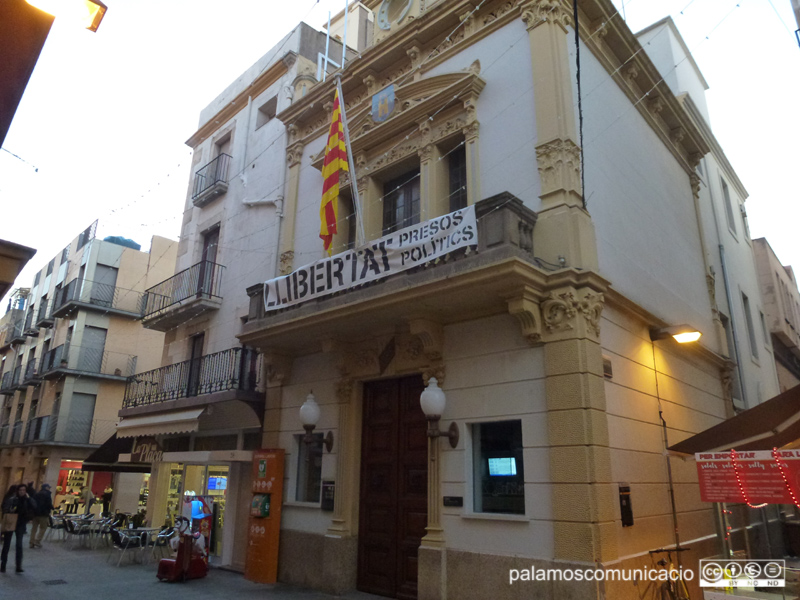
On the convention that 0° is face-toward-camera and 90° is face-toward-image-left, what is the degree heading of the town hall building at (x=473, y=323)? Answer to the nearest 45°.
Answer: approximately 45°

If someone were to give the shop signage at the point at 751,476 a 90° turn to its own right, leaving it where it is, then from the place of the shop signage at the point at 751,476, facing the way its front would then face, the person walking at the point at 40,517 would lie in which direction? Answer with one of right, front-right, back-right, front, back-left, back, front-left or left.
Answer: front

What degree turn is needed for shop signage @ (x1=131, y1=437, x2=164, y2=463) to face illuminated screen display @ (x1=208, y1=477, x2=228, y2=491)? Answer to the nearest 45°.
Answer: approximately 45° to its left

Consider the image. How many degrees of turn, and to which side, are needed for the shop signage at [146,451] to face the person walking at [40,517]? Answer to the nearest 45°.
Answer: approximately 90° to its right

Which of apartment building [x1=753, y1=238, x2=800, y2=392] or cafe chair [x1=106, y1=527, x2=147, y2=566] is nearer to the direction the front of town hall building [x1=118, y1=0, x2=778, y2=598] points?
the cafe chair

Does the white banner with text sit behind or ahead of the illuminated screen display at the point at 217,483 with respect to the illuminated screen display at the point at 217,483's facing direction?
ahead
